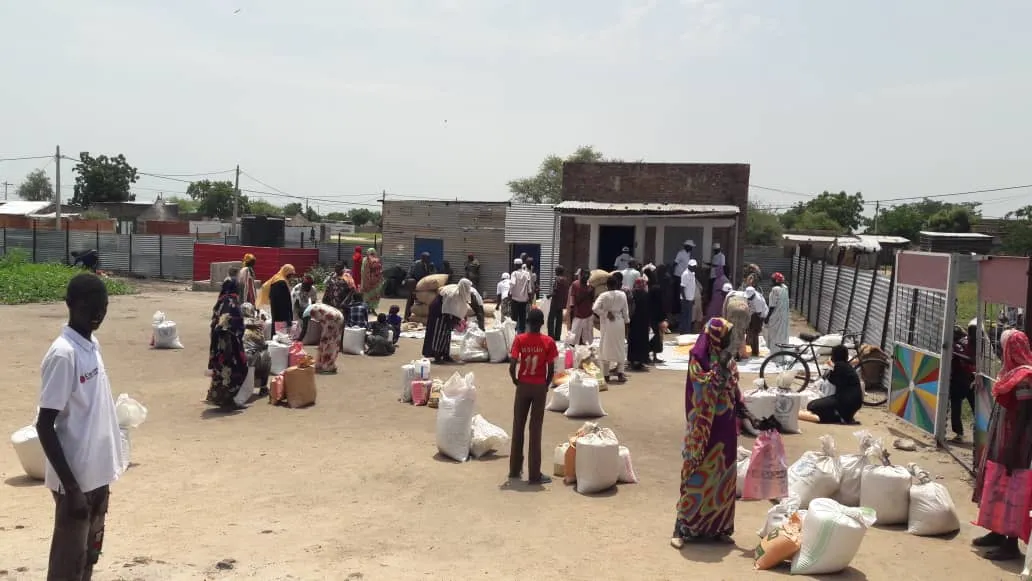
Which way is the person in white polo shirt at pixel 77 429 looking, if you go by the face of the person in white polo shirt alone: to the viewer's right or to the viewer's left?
to the viewer's right

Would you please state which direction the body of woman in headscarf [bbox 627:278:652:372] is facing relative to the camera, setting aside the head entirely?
away from the camera

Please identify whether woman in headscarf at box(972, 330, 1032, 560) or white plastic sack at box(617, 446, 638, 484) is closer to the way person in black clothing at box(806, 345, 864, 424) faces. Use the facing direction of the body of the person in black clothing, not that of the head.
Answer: the white plastic sack

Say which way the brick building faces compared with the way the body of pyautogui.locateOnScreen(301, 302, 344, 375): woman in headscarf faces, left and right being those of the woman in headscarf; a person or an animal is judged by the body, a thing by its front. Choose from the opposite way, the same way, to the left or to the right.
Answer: to the left

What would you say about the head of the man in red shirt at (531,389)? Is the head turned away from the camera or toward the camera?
away from the camera

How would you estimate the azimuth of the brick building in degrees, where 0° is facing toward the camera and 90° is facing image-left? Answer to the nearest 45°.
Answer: approximately 0°

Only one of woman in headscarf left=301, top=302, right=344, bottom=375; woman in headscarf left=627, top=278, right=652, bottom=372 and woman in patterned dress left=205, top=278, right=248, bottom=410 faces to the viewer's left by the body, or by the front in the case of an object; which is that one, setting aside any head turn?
woman in headscarf left=301, top=302, right=344, bottom=375

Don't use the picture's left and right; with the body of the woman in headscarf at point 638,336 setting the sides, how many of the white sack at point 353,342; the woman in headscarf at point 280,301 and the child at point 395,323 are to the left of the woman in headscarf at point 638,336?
3

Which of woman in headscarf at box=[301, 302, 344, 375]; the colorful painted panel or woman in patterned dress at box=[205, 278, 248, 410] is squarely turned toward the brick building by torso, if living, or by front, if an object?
the woman in patterned dress

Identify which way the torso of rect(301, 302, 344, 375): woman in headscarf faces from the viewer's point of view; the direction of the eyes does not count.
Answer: to the viewer's left

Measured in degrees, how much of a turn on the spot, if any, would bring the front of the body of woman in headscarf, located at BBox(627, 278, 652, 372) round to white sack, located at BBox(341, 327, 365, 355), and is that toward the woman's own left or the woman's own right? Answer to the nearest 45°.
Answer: approximately 90° to the woman's own left

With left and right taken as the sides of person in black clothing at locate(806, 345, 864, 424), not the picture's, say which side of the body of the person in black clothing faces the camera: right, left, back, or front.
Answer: left
